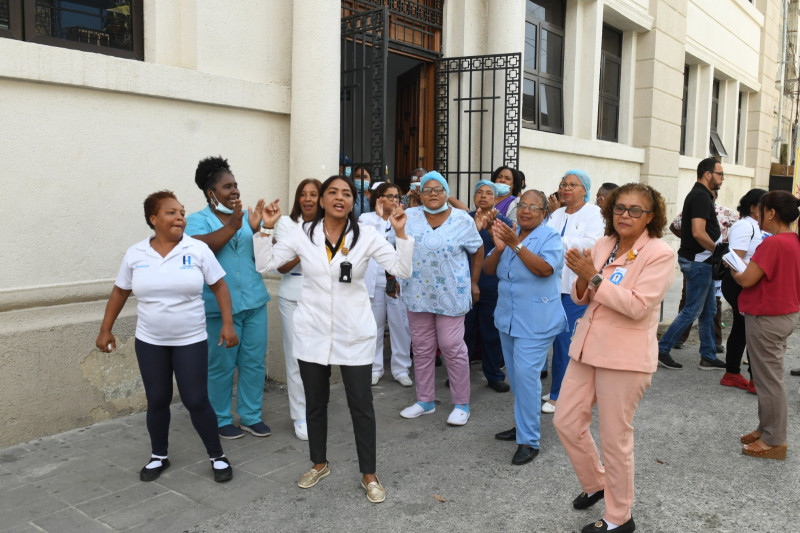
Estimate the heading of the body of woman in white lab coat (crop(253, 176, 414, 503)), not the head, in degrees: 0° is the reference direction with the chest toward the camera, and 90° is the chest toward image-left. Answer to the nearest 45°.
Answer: approximately 0°

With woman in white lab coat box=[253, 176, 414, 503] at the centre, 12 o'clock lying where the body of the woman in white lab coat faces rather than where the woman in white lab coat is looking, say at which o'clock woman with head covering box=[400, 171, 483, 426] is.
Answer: The woman with head covering is roughly at 7 o'clock from the woman in white lab coat.

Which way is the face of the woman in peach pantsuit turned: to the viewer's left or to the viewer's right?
to the viewer's left

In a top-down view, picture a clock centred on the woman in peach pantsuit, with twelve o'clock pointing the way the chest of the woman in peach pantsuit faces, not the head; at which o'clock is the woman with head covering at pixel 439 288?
The woman with head covering is roughly at 3 o'clock from the woman in peach pantsuit.

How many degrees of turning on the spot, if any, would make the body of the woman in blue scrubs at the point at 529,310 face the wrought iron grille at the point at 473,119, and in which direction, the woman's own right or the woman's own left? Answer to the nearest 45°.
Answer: approximately 135° to the woman's own right
